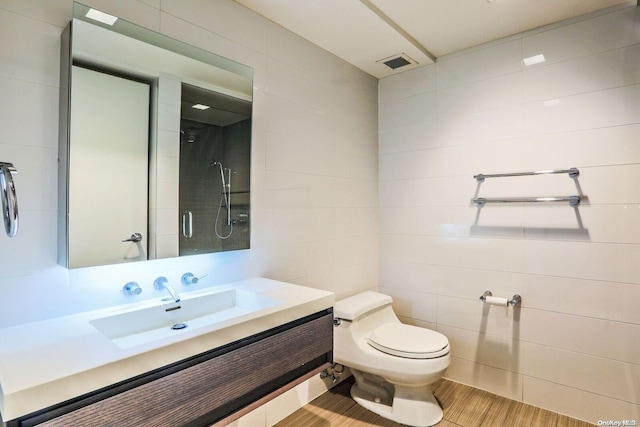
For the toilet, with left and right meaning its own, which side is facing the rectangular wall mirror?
right

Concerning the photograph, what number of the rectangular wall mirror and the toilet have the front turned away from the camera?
0

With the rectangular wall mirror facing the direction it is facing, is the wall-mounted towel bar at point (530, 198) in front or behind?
in front

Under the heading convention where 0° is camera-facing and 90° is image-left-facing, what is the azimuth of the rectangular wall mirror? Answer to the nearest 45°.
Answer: approximately 315°

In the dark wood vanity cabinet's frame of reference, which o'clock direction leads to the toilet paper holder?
The toilet paper holder is roughly at 10 o'clock from the dark wood vanity cabinet.

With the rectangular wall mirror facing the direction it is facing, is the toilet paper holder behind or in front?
in front

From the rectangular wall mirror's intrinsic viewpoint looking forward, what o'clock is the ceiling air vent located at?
The ceiling air vent is roughly at 10 o'clock from the rectangular wall mirror.

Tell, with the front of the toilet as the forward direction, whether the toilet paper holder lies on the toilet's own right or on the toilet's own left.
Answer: on the toilet's own left
